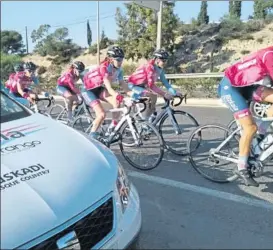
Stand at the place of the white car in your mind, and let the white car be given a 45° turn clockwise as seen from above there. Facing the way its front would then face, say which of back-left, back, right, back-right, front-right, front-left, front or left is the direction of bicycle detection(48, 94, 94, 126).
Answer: back

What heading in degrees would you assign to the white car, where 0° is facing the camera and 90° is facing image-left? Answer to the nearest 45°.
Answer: approximately 315°

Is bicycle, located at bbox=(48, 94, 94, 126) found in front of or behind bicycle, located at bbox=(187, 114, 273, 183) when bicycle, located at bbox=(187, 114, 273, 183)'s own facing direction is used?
behind

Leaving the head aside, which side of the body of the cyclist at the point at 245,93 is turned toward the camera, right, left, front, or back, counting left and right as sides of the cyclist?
right

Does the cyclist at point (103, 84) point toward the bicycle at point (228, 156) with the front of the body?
yes

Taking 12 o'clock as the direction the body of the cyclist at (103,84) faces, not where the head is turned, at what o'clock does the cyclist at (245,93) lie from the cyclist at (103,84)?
the cyclist at (245,93) is roughly at 12 o'clock from the cyclist at (103,84).

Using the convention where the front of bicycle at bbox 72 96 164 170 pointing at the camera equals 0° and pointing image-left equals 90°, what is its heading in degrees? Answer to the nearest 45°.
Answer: approximately 315°

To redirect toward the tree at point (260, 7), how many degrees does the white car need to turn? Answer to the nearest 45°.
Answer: approximately 90° to its left
